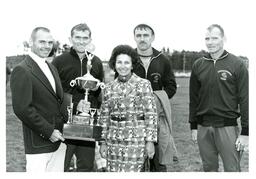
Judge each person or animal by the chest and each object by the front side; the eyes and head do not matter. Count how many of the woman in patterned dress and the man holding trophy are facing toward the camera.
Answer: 2

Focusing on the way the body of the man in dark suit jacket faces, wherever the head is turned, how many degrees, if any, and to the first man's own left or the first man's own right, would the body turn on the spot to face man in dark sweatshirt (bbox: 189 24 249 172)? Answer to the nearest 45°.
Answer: approximately 45° to the first man's own left

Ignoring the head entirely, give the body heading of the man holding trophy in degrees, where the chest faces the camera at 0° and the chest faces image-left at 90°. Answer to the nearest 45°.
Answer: approximately 0°

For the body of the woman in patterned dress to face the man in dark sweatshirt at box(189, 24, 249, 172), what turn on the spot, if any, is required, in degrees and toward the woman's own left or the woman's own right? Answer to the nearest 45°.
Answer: approximately 135° to the woman's own left

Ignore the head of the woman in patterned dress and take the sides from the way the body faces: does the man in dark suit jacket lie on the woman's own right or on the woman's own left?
on the woman's own right
